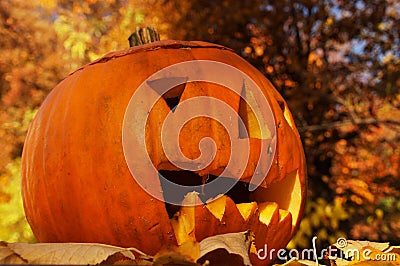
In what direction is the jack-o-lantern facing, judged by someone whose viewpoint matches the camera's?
facing the viewer and to the right of the viewer
